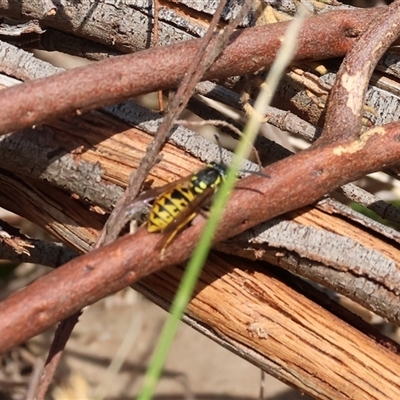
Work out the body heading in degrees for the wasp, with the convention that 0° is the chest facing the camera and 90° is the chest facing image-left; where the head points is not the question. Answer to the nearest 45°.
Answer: approximately 225°
